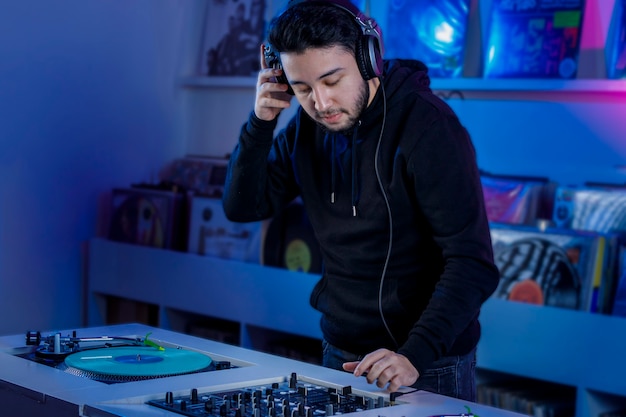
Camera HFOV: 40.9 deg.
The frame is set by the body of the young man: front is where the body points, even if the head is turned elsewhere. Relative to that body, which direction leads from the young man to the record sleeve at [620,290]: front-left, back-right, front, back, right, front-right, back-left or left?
back

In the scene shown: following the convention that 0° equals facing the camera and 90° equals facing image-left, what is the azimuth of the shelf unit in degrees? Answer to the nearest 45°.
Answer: approximately 45°

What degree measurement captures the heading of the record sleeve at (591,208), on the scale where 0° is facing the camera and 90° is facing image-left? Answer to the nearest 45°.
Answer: approximately 0°

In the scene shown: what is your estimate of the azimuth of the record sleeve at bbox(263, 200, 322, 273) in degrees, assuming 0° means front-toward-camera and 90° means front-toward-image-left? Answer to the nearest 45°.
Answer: approximately 45°

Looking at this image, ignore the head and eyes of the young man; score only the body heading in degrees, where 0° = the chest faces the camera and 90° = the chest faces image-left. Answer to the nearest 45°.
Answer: approximately 45°

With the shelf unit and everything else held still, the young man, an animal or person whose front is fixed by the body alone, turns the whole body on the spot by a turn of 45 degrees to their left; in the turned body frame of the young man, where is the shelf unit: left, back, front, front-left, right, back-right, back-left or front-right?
back

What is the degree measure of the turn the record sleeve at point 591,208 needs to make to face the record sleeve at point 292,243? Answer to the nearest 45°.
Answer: approximately 90° to its right
